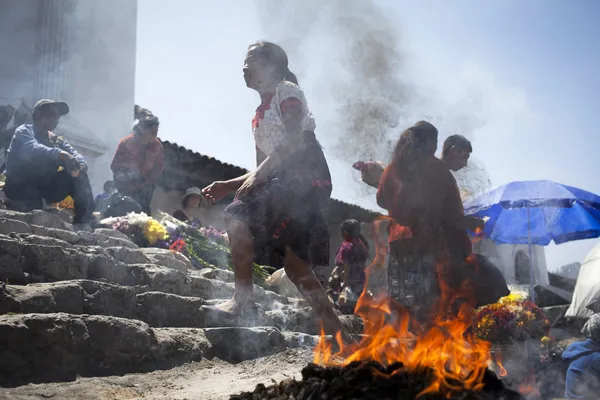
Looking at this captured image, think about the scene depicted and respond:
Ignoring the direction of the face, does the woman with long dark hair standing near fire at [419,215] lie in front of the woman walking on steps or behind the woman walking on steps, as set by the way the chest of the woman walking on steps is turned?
behind

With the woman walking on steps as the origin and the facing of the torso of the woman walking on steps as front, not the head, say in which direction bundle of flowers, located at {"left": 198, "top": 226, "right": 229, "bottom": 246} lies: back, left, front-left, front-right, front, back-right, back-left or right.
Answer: right

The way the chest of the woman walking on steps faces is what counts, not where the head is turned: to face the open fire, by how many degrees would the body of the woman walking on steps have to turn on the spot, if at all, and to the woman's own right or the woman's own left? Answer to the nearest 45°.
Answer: approximately 90° to the woman's own left

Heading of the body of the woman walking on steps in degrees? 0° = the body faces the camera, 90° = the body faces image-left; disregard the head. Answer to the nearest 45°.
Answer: approximately 90°

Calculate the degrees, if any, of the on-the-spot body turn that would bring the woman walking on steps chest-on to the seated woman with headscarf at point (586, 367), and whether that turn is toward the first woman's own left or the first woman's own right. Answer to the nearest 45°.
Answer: approximately 180°

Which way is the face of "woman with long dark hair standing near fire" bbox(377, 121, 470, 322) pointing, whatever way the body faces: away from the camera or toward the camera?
away from the camera

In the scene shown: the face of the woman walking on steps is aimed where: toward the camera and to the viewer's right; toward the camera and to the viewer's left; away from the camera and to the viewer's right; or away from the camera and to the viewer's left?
toward the camera and to the viewer's left

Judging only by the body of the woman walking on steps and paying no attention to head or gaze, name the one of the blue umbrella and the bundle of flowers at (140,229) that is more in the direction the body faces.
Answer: the bundle of flowers

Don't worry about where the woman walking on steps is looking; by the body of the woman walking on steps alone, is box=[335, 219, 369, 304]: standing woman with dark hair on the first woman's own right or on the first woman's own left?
on the first woman's own right

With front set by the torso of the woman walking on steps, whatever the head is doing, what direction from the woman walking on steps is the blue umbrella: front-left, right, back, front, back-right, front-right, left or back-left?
back-right

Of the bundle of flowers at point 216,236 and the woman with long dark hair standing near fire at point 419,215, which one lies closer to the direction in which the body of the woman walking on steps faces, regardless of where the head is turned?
the bundle of flowers

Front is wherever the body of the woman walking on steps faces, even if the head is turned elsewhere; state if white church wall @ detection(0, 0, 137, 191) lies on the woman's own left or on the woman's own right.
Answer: on the woman's own right

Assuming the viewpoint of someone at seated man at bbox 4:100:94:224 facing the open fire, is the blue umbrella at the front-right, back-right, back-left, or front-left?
front-left
